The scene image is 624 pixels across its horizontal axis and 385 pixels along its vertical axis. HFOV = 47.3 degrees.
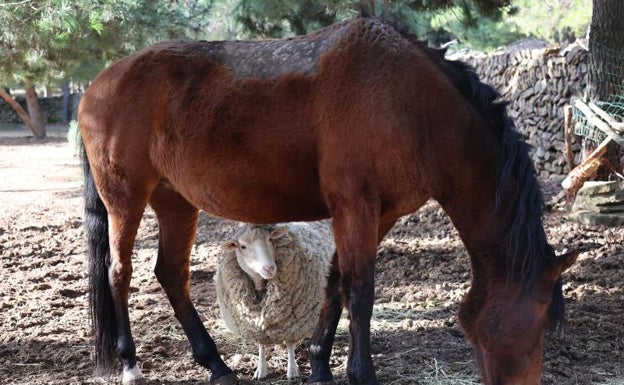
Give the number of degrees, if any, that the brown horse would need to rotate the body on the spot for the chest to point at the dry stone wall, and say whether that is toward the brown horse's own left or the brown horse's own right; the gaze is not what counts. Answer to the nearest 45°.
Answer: approximately 45° to the brown horse's own left

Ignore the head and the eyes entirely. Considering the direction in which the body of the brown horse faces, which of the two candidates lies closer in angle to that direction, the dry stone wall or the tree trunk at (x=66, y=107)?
the dry stone wall

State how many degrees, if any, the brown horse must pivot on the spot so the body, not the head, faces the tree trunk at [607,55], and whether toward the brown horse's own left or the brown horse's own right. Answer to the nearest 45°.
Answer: approximately 45° to the brown horse's own left

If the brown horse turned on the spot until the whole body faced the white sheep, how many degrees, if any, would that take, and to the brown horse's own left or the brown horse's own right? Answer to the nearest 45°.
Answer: approximately 135° to the brown horse's own left

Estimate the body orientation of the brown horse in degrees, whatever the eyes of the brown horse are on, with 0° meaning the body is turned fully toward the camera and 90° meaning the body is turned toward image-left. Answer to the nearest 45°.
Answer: approximately 270°

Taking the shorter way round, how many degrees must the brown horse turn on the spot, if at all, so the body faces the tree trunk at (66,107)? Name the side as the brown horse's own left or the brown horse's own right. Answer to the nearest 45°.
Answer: approximately 135° to the brown horse's own left

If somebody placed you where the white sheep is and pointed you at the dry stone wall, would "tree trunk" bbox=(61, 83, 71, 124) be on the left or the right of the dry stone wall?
left
